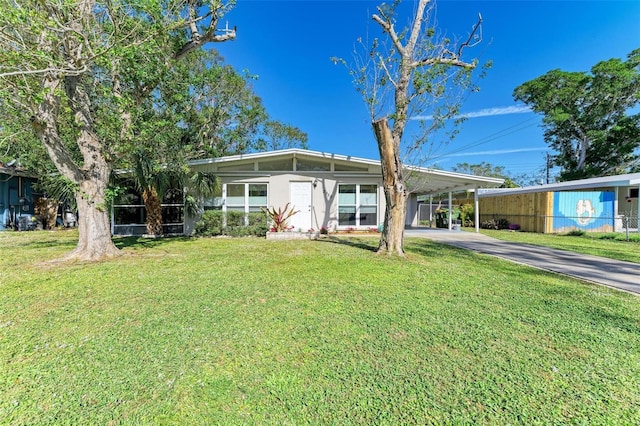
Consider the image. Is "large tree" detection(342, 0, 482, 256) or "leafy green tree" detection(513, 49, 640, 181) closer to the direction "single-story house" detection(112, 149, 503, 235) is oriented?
the large tree

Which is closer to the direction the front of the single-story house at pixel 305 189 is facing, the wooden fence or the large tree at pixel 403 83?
the large tree

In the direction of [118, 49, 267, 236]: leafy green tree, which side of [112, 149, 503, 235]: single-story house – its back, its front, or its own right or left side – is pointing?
right

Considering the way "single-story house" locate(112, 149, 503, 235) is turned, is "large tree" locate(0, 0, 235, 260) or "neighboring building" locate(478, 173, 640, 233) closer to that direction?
the large tree

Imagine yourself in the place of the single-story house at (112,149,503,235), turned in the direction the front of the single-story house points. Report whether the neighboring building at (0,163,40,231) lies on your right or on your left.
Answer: on your right

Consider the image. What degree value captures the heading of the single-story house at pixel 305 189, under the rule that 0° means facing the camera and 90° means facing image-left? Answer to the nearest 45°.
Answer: approximately 0°

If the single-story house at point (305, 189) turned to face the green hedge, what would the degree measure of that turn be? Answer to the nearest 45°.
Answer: approximately 90° to its right

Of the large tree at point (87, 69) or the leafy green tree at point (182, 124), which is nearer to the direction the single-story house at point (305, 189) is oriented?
the large tree

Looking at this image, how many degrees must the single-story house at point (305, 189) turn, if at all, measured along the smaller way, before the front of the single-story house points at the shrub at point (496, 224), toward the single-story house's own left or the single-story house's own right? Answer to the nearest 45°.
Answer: approximately 90° to the single-story house's own left

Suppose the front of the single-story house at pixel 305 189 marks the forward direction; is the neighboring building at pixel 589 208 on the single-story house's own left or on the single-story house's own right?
on the single-story house's own left

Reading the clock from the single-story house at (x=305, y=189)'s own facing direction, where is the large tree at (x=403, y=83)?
The large tree is roughly at 11 o'clock from the single-story house.

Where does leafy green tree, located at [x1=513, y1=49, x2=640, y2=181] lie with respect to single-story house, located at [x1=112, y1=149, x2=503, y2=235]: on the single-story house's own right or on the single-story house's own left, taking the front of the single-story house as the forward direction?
on the single-story house's own left
